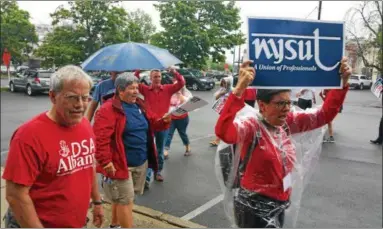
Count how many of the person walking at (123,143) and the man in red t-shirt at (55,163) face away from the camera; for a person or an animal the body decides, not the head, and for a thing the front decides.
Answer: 0

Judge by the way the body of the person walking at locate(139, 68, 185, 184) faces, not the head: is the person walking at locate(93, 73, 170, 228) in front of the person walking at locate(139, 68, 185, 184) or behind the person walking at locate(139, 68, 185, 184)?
in front

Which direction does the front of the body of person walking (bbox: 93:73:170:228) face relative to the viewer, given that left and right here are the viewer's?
facing the viewer and to the right of the viewer

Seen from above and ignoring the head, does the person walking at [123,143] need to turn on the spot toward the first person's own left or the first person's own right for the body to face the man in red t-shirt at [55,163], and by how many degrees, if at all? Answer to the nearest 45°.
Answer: approximately 45° to the first person's own right

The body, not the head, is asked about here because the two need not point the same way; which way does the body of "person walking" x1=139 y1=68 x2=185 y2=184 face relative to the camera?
toward the camera

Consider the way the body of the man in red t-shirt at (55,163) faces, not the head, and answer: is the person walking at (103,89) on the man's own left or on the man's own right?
on the man's own left

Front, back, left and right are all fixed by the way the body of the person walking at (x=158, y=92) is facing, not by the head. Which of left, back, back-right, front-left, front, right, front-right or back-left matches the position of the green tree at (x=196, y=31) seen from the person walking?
back

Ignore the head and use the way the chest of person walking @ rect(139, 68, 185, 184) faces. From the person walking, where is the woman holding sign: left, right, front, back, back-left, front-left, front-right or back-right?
front

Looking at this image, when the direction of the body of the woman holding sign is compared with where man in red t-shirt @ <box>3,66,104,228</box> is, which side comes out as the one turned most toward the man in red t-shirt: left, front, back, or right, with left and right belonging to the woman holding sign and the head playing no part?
right

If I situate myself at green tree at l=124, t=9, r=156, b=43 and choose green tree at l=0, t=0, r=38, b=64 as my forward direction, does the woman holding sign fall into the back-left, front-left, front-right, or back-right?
front-left

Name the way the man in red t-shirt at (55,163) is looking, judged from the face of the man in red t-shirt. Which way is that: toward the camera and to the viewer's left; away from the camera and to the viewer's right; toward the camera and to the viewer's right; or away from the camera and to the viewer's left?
toward the camera and to the viewer's right
